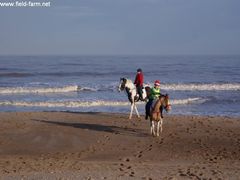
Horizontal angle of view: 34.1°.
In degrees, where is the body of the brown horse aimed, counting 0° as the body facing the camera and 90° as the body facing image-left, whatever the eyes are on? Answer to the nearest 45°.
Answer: approximately 315°
